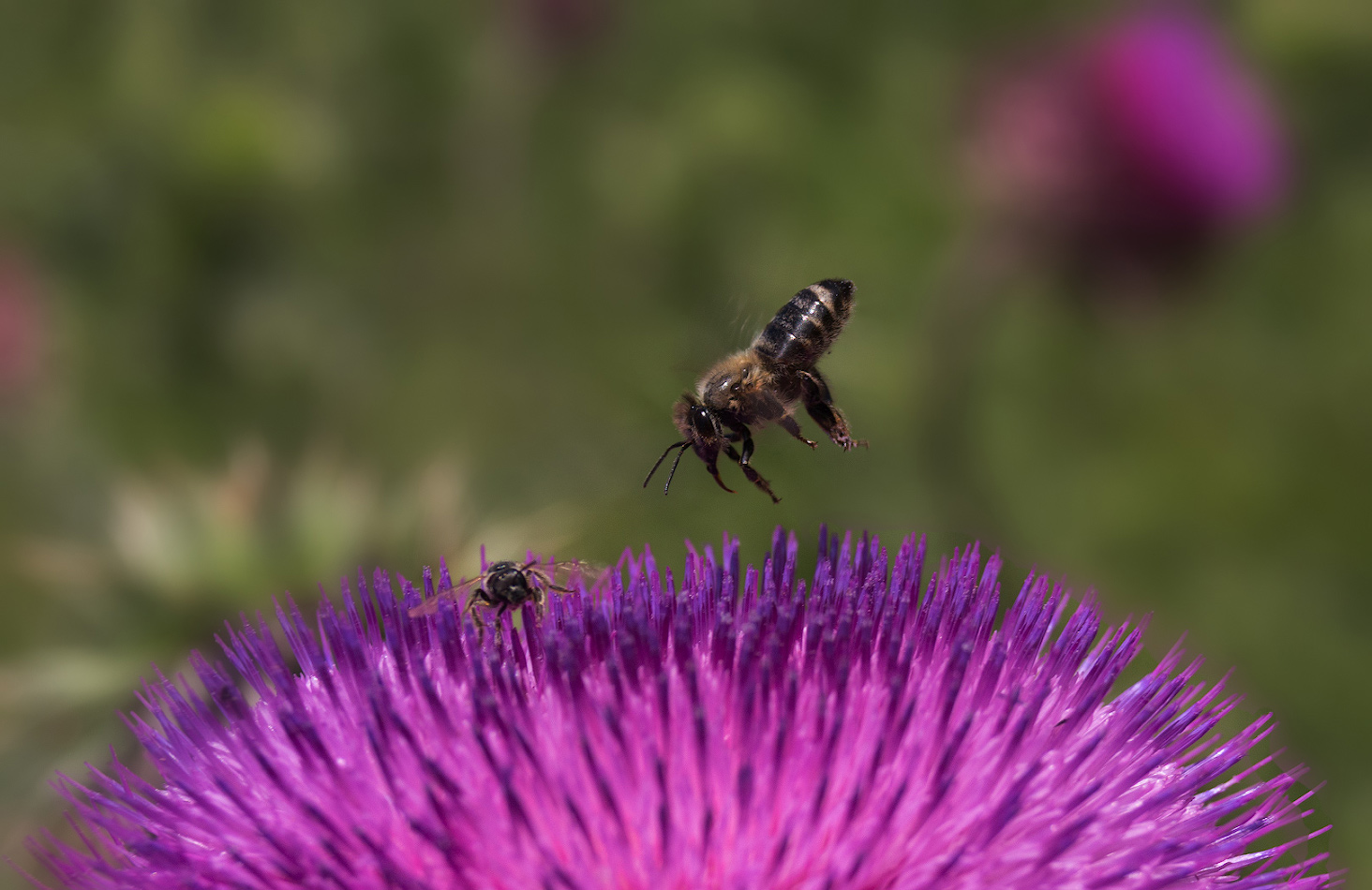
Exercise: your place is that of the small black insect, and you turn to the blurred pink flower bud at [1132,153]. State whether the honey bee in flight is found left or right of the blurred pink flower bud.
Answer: right

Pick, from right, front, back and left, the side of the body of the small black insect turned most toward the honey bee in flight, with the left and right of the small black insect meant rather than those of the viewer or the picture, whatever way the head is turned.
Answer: left

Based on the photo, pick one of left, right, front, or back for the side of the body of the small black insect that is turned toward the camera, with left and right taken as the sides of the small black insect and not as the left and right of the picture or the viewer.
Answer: front

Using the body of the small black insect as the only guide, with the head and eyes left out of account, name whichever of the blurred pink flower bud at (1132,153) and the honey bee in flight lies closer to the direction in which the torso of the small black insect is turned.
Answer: the honey bee in flight

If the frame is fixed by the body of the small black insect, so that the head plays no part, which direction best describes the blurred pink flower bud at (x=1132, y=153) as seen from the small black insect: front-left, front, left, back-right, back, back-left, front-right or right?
back-left
